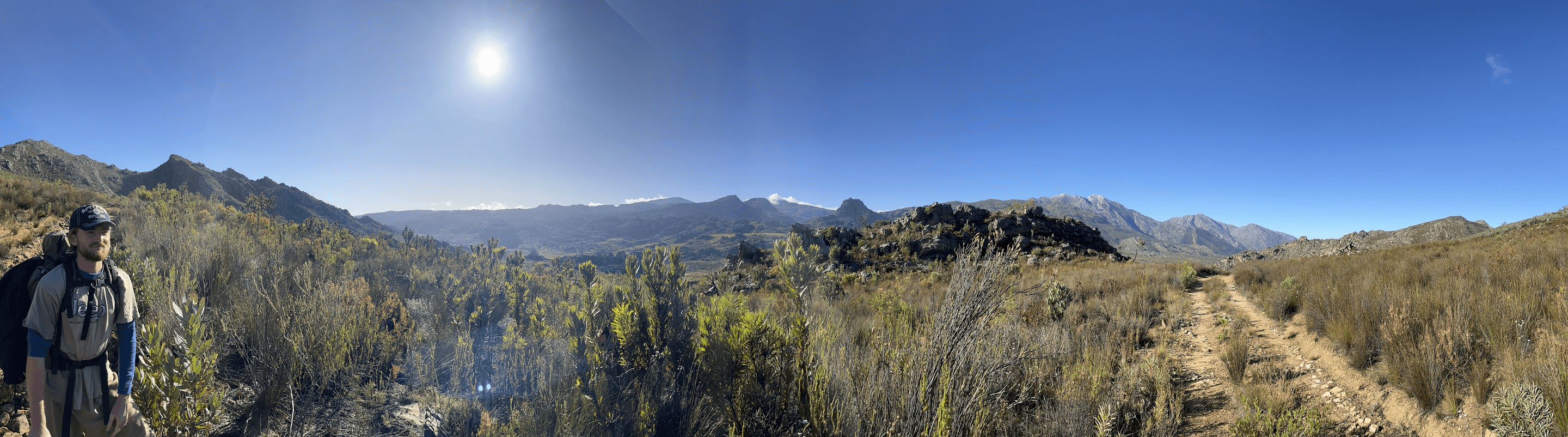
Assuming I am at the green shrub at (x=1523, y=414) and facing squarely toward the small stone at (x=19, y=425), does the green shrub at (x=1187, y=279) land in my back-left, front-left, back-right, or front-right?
back-right

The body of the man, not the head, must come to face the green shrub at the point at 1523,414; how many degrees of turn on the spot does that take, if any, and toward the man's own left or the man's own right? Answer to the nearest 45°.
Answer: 0° — they already face it

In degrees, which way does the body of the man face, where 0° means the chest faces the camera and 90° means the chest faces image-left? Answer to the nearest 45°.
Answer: approximately 315°

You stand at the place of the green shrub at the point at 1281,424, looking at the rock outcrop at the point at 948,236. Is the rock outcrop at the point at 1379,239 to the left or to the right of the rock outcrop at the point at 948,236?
right

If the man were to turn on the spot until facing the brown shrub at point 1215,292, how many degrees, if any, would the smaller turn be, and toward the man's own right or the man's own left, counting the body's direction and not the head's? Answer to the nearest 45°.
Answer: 0° — they already face it

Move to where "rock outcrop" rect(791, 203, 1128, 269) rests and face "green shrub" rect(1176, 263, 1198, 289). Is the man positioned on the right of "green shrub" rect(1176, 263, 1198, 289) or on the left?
right
